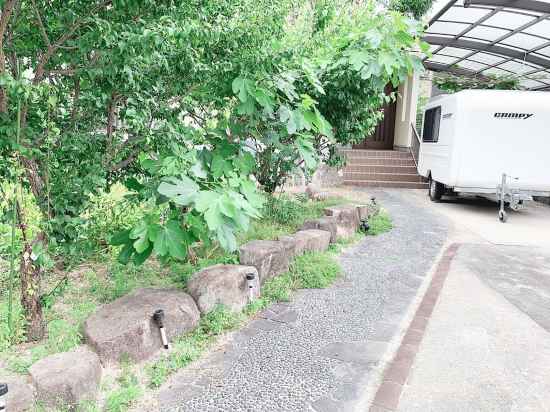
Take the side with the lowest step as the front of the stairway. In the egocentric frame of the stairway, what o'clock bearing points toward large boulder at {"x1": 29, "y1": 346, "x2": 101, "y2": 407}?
The large boulder is roughly at 12 o'clock from the stairway.

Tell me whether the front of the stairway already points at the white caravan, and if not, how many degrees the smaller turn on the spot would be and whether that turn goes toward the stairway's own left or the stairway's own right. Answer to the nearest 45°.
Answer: approximately 45° to the stairway's own left

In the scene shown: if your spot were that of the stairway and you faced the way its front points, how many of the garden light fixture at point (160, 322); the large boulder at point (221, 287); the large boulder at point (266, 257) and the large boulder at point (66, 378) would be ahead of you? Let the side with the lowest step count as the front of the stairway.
4

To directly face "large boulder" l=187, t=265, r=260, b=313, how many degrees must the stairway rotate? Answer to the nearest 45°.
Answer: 0° — it already faces it

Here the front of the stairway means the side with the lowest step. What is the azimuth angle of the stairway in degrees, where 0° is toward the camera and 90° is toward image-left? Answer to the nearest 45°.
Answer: approximately 0°

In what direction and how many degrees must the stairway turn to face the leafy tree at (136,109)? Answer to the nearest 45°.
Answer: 0° — it already faces it

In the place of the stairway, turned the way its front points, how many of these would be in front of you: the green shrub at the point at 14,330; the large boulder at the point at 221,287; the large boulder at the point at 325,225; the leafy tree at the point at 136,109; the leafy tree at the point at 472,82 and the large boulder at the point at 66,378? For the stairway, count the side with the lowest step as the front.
5

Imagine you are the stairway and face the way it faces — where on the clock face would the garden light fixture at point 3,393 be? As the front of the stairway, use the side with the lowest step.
The garden light fixture is roughly at 12 o'clock from the stairway.

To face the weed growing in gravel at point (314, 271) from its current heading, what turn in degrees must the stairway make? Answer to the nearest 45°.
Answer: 0° — it already faces it

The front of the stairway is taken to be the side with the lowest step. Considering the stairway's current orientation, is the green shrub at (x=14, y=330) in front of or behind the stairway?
in front
